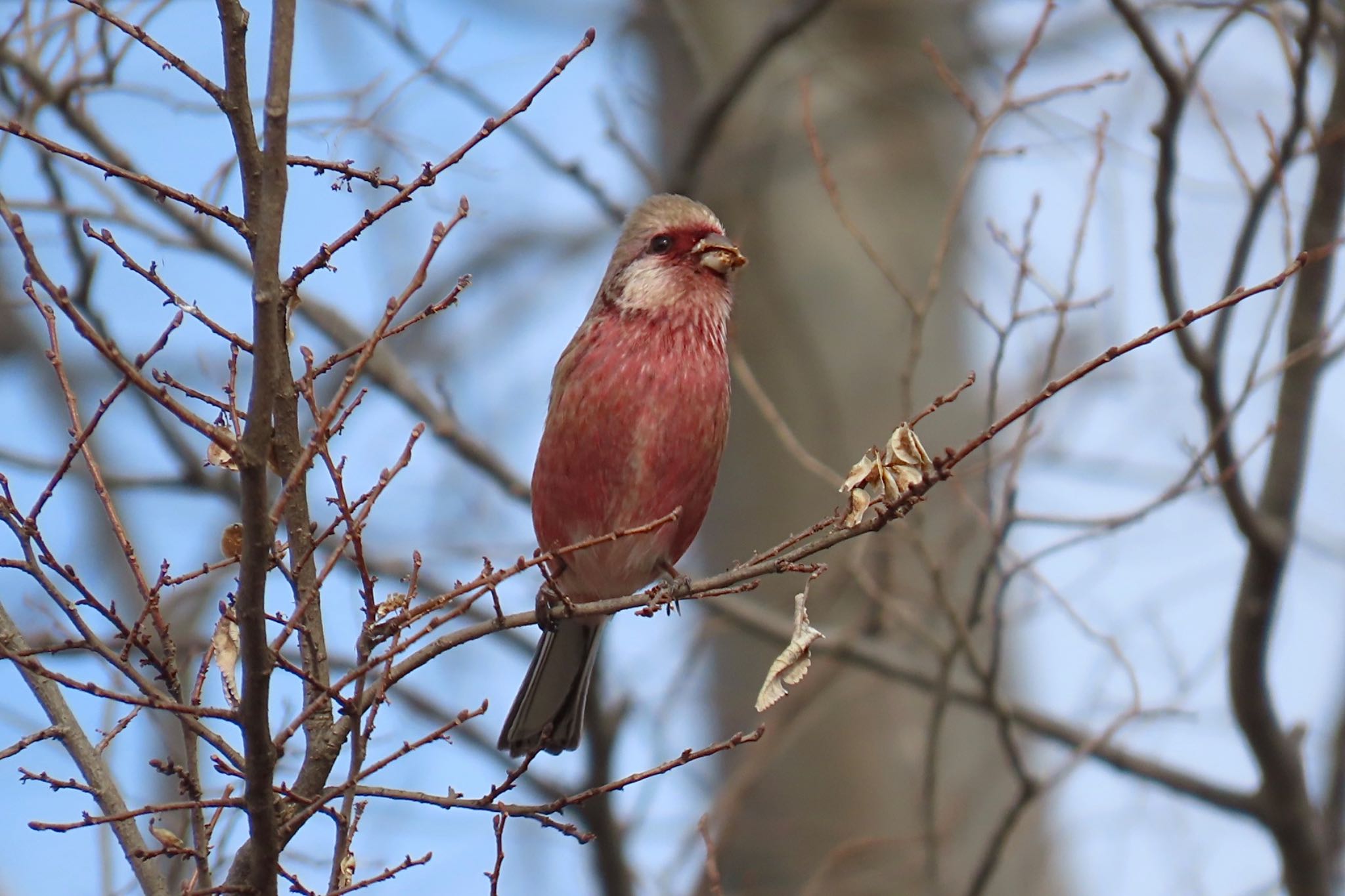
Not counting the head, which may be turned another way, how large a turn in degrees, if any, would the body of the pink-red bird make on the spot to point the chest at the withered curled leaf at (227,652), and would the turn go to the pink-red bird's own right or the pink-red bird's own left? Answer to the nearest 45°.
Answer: approximately 90° to the pink-red bird's own right

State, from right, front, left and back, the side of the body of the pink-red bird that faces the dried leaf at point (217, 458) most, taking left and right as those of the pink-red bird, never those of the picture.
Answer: right

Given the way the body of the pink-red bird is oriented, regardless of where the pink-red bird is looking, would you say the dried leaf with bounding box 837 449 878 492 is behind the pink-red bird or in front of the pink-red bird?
in front

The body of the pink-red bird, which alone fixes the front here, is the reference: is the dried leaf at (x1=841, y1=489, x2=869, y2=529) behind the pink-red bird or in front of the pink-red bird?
in front

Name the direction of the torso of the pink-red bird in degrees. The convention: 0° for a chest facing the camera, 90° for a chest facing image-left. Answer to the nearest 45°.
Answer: approximately 315°
